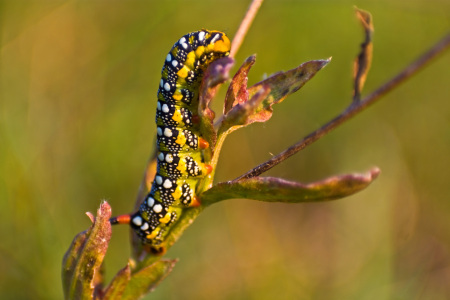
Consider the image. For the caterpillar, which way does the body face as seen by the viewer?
to the viewer's right
